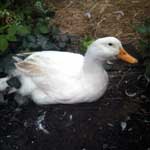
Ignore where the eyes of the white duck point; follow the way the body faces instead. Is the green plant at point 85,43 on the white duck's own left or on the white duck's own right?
on the white duck's own left

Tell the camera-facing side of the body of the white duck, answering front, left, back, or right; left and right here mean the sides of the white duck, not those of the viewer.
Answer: right
